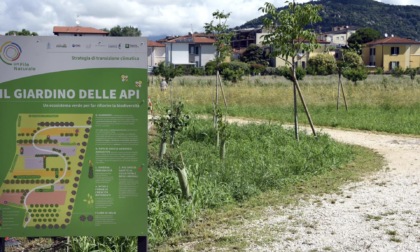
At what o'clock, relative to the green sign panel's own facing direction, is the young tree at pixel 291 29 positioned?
The young tree is roughly at 7 o'clock from the green sign panel.

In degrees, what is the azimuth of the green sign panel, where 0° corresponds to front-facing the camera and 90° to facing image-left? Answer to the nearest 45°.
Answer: approximately 0°
